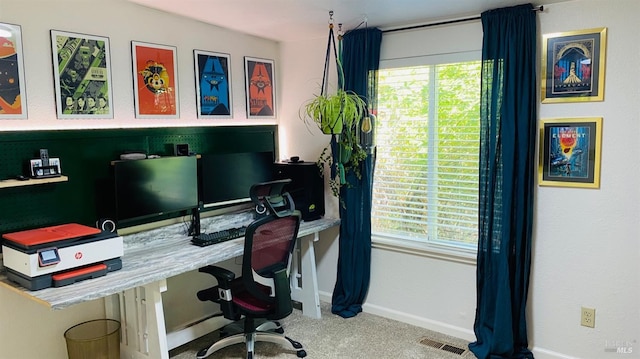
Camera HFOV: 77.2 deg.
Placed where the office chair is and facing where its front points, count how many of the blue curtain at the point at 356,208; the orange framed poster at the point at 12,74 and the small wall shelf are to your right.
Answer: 1

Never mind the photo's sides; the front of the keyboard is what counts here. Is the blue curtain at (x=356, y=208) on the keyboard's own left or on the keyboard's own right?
on the keyboard's own left

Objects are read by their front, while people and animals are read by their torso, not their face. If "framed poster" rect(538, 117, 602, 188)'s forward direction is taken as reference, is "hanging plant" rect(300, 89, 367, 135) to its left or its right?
on its right

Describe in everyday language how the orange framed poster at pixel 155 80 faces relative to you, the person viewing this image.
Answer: facing the viewer and to the right of the viewer

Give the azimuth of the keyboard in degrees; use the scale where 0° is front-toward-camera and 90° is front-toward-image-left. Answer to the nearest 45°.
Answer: approximately 315°

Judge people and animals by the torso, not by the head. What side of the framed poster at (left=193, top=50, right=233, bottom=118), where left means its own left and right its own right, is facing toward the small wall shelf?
right

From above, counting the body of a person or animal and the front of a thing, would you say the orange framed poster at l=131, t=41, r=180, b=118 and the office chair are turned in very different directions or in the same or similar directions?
very different directions

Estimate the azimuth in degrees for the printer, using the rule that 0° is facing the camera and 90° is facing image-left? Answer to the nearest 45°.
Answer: approximately 315°
